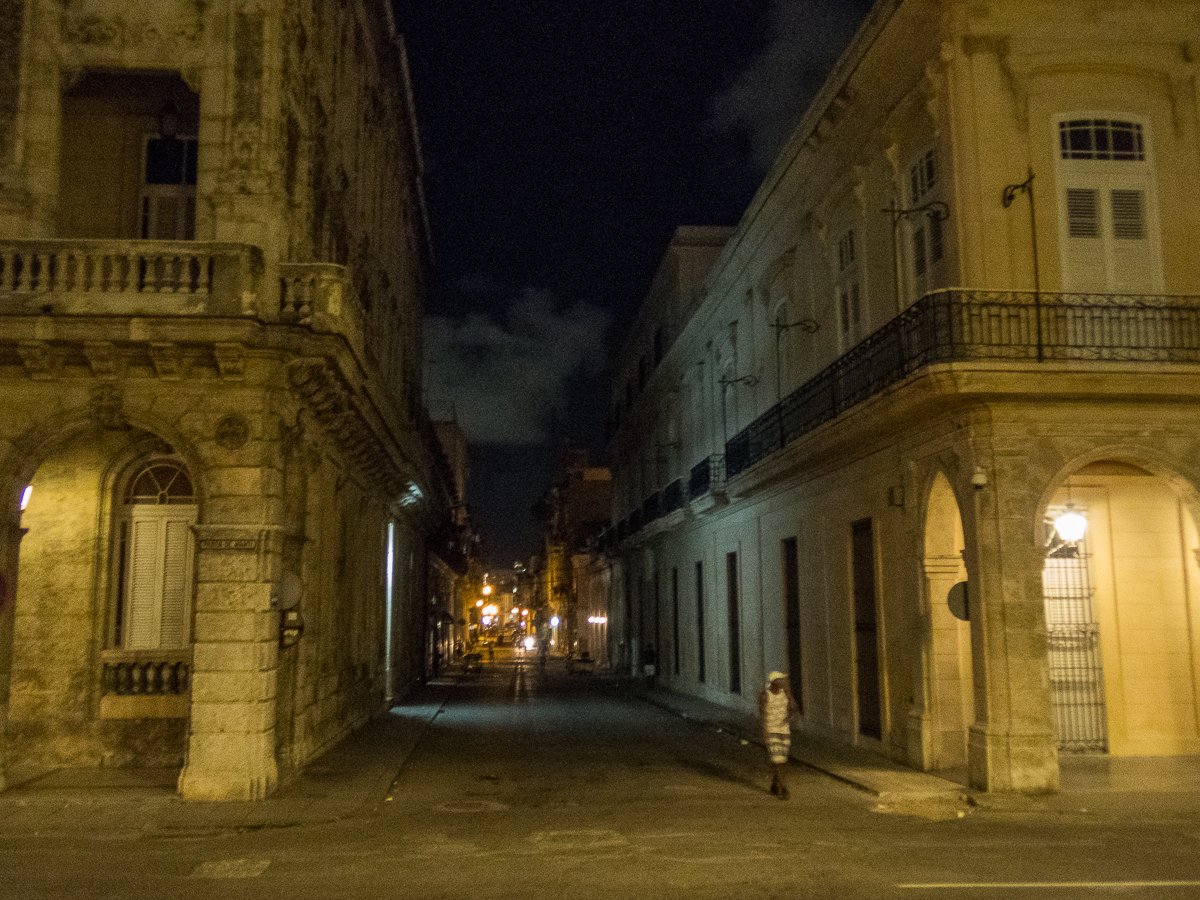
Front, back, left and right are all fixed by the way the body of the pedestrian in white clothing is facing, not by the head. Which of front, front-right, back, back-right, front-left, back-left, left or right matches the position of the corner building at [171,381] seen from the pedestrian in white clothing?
right

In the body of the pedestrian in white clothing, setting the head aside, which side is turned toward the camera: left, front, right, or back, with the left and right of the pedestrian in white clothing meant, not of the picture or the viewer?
front
